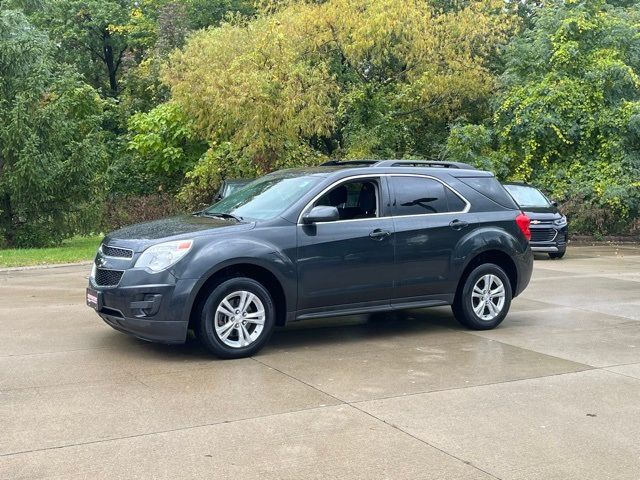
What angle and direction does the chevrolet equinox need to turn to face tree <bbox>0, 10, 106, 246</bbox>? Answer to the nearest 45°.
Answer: approximately 90° to its right

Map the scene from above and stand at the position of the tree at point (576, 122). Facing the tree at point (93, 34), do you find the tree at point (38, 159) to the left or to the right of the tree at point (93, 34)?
left

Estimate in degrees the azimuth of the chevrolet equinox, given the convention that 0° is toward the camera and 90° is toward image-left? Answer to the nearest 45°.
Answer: approximately 45°

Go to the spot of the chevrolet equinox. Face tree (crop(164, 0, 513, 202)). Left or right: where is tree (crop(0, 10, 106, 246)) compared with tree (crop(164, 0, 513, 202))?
left

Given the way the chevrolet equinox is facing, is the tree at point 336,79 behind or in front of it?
behind

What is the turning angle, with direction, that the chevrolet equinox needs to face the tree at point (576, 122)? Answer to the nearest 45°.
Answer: approximately 180°

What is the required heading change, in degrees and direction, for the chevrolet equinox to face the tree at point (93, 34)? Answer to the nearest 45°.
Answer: approximately 135° to its right
